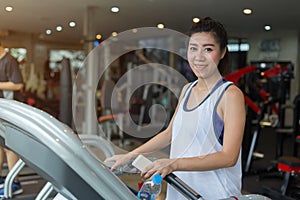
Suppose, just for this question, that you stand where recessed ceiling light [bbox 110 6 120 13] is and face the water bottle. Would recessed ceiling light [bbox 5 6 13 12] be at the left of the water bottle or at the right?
right

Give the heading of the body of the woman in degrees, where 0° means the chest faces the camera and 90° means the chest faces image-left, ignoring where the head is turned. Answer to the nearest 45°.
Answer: approximately 45°

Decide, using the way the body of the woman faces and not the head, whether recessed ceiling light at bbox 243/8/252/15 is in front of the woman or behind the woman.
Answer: behind

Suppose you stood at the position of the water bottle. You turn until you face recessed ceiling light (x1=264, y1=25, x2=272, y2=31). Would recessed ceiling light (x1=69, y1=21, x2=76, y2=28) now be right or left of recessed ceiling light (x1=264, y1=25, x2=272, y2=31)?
left

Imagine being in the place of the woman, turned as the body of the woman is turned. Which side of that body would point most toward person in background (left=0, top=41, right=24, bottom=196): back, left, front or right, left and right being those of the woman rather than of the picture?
right

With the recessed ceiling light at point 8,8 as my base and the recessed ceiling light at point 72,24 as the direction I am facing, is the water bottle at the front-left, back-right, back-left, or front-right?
back-right

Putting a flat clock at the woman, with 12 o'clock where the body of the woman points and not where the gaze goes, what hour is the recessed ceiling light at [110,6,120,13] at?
The recessed ceiling light is roughly at 4 o'clock from the woman.
